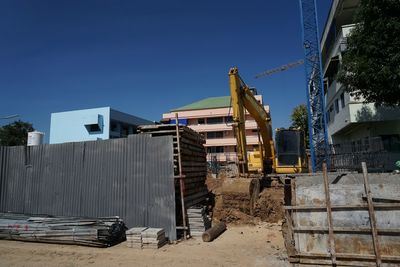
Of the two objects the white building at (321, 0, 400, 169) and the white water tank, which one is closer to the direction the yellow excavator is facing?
the white water tank

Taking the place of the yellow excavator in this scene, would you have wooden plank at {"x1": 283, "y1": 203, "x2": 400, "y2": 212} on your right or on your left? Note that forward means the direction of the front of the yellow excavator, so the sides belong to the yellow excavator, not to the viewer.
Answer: on your left

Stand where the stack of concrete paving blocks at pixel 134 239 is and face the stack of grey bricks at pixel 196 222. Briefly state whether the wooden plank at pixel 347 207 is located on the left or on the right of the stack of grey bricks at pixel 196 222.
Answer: right

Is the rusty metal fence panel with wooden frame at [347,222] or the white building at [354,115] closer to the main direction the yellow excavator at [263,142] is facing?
the rusty metal fence panel with wooden frame

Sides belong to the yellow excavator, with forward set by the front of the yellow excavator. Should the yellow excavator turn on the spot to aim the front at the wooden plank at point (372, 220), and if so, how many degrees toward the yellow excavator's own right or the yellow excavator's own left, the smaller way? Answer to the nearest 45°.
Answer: approximately 45° to the yellow excavator's own left

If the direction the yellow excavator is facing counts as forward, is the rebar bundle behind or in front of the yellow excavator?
in front

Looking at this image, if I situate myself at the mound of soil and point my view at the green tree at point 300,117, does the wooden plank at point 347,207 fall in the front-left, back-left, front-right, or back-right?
back-right

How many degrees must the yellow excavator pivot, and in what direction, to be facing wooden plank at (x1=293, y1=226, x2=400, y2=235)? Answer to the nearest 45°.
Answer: approximately 45° to its left

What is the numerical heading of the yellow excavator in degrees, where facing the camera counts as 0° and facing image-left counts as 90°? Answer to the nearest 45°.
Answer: approximately 45°

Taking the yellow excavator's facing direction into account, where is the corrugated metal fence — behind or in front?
in front

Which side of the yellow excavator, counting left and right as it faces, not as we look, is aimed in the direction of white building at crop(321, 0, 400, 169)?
left

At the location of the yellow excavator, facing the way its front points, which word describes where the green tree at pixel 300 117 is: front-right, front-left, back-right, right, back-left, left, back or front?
back-right

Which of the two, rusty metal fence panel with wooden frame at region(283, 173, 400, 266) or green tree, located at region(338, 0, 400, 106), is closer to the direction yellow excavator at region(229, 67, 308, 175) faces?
the rusty metal fence panel with wooden frame

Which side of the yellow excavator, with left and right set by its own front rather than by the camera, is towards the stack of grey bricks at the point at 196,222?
front

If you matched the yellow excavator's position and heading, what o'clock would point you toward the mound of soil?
The mound of soil is roughly at 11 o'clock from the yellow excavator.
